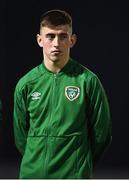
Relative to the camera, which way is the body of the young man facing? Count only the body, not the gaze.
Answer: toward the camera

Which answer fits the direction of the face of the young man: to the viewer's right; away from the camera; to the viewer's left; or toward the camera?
toward the camera
